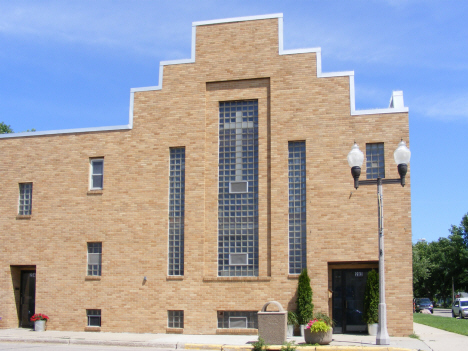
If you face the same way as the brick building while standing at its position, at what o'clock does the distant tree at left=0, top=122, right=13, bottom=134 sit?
The distant tree is roughly at 5 o'clock from the brick building.

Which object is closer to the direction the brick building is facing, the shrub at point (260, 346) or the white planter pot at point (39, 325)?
the shrub

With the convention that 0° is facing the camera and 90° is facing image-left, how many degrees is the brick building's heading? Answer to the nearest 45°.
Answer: approximately 0°

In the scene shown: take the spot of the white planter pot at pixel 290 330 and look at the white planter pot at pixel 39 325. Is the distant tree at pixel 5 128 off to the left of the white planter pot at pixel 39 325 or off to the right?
right

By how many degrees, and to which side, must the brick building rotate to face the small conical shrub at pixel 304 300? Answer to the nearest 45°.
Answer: approximately 45° to its left

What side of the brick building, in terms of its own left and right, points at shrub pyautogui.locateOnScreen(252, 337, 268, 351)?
front

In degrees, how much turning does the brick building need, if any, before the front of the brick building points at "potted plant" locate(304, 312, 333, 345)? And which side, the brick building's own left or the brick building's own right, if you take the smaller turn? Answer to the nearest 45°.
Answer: approximately 45° to the brick building's own left
